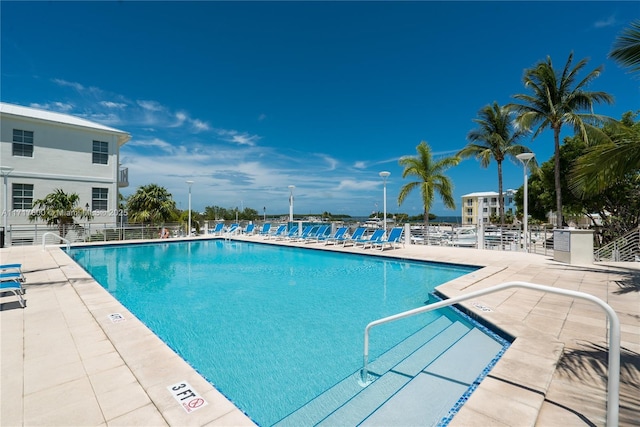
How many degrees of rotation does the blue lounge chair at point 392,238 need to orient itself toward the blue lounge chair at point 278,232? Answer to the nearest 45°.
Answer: approximately 90° to its right

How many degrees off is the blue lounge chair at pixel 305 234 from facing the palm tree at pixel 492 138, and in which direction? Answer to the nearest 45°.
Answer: approximately 135° to its left

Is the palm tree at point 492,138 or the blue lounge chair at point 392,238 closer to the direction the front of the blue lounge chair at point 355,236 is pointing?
the blue lounge chair

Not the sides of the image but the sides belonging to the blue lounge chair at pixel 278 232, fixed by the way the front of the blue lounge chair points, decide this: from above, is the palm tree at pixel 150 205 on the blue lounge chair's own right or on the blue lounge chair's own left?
on the blue lounge chair's own right

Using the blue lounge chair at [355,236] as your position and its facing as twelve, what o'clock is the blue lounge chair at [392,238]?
the blue lounge chair at [392,238] is roughly at 9 o'clock from the blue lounge chair at [355,236].

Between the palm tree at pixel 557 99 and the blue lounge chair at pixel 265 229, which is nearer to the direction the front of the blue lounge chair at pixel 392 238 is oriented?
the blue lounge chair

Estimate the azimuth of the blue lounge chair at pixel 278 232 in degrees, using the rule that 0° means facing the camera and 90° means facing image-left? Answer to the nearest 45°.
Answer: approximately 45°

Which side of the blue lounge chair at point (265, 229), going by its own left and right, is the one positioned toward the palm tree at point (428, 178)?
left

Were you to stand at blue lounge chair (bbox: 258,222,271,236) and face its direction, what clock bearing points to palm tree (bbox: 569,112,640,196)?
The palm tree is roughly at 10 o'clock from the blue lounge chair.

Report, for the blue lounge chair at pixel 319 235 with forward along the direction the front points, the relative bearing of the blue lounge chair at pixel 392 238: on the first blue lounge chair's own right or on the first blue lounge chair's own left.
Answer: on the first blue lounge chair's own left

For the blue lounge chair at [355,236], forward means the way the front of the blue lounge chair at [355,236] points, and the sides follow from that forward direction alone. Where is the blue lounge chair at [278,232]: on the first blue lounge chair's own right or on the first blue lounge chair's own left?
on the first blue lounge chair's own right

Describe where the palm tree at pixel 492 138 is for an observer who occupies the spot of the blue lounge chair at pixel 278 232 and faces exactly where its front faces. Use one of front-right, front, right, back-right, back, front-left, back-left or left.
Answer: back-left
